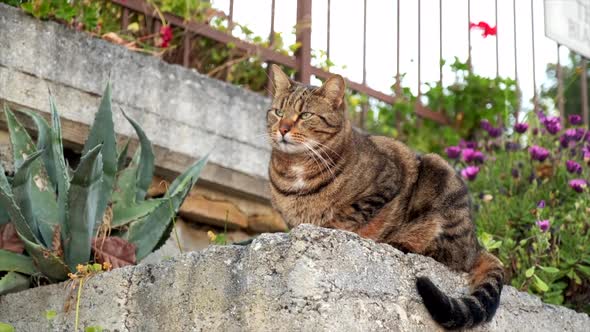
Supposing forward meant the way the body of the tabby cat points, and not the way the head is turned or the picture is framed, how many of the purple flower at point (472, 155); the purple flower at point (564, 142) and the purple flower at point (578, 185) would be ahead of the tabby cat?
0

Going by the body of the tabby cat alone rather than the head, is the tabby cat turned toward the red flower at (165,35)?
no

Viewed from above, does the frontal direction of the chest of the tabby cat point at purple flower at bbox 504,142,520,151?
no

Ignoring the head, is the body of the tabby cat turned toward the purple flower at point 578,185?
no

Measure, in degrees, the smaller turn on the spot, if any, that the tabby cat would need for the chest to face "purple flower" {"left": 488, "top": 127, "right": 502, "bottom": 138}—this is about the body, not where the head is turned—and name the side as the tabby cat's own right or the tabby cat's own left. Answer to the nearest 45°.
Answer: approximately 135° to the tabby cat's own right

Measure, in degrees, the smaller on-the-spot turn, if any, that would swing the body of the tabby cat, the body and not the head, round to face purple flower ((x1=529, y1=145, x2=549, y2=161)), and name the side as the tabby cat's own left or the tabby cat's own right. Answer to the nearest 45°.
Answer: approximately 180°

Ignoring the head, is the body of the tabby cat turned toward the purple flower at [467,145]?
no

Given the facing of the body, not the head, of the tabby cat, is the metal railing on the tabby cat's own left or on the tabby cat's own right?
on the tabby cat's own right

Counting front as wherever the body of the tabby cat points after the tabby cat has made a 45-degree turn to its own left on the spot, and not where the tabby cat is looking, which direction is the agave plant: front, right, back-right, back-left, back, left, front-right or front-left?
right

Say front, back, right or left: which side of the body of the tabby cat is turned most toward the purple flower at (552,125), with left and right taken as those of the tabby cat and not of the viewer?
back

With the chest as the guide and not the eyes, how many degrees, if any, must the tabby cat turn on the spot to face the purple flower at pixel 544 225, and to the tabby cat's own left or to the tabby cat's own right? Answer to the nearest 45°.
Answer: approximately 180°

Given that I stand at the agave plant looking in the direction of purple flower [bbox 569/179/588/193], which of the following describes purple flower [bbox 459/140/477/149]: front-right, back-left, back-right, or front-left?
front-left

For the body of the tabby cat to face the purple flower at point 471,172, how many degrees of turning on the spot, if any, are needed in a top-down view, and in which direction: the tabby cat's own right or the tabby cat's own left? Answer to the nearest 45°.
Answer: approximately 135° to the tabby cat's own right
